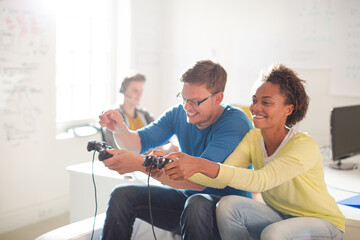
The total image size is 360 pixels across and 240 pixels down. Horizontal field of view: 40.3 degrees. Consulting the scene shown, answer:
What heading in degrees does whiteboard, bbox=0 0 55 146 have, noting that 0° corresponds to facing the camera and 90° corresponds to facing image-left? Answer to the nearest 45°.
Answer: approximately 315°

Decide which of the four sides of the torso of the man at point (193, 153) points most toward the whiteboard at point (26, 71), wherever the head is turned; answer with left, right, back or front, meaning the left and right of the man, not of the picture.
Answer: right

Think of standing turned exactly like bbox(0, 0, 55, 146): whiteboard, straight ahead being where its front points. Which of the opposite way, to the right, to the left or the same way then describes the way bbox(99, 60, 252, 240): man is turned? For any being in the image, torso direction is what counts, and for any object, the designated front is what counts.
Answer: to the right

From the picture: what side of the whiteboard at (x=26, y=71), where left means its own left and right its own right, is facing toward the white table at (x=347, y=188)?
front

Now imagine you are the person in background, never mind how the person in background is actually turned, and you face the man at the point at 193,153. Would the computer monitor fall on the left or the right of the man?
left

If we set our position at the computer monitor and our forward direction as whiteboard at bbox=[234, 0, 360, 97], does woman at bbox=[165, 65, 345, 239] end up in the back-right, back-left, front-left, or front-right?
back-left

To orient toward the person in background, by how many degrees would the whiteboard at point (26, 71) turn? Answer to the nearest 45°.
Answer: approximately 45° to its left

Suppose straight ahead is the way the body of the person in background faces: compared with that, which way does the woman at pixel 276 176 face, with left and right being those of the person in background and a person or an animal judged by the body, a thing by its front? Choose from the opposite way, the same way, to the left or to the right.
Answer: to the right

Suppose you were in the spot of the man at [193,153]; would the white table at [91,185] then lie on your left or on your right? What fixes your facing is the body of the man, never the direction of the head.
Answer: on your right

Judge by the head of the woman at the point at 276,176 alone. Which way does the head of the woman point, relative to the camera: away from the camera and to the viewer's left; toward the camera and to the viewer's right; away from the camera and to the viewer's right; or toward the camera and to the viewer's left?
toward the camera and to the viewer's left

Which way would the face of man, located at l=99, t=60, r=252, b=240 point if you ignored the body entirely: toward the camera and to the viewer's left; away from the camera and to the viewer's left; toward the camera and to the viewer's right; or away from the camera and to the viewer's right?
toward the camera and to the viewer's left

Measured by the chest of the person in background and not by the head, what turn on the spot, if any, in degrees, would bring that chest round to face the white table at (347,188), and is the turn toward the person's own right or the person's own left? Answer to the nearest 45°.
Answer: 0° — they already face it
